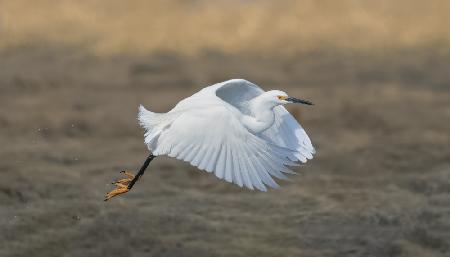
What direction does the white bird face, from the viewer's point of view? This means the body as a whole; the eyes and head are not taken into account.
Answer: to the viewer's right
